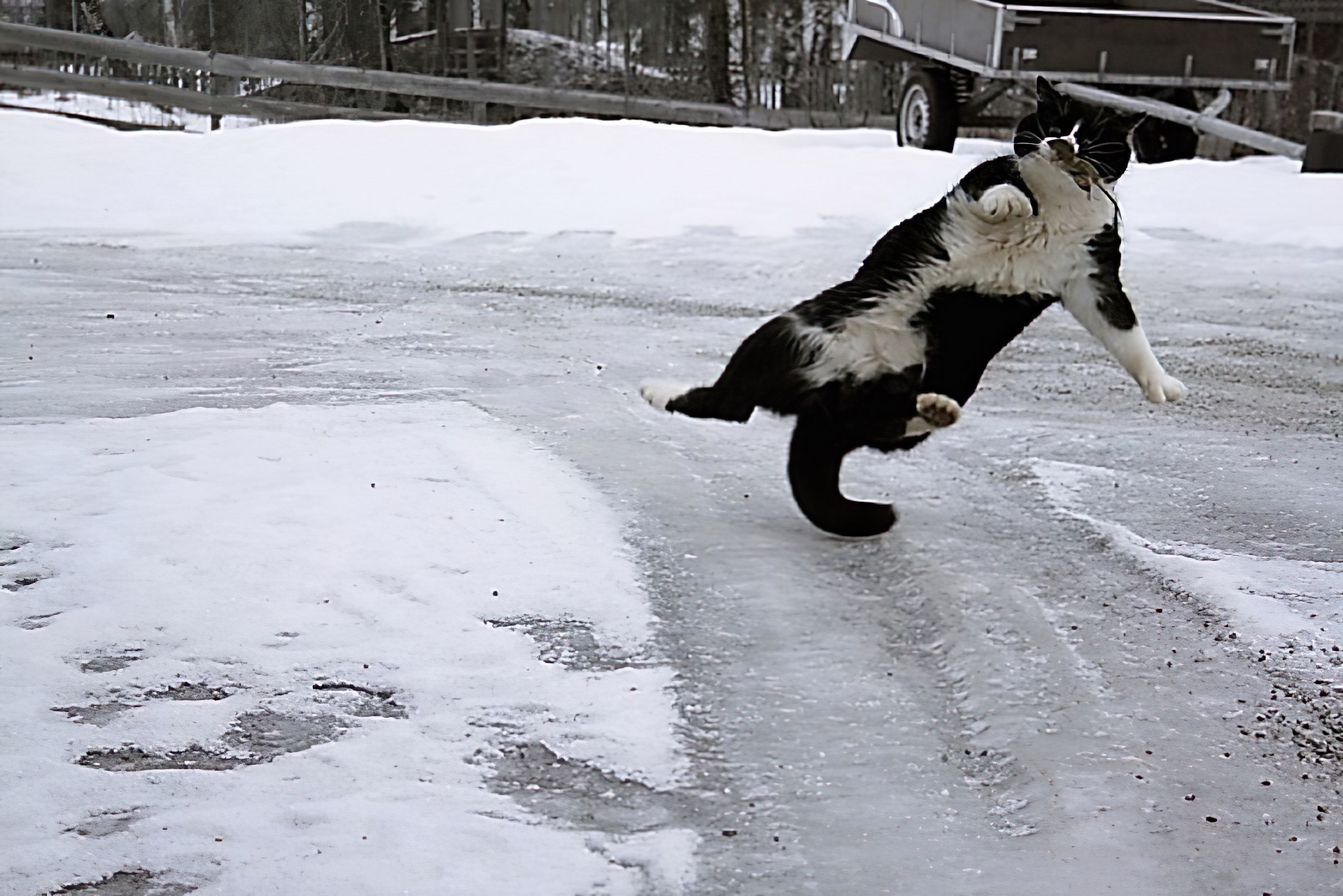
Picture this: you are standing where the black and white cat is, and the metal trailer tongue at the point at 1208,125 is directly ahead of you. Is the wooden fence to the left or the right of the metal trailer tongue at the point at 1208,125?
left

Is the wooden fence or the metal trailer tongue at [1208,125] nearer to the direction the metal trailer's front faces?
the metal trailer tongue

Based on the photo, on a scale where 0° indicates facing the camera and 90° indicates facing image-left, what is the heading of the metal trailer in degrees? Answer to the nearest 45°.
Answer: approximately 315°

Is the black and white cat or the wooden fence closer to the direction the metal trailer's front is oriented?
the black and white cat

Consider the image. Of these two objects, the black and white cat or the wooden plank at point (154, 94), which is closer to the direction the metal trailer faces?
the black and white cat

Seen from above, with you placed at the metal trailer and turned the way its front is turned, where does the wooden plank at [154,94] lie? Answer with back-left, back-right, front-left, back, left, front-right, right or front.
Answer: back-right

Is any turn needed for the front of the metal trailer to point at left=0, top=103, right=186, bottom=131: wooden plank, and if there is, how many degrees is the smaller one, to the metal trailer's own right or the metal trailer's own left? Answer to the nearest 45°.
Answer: approximately 135° to the metal trailer's own right
